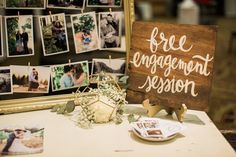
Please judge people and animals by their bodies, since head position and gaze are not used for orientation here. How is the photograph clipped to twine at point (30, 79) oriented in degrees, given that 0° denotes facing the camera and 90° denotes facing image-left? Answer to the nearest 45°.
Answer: approximately 0°

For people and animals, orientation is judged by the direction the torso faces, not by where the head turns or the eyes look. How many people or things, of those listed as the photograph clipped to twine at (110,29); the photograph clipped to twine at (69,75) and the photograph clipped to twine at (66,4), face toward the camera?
3

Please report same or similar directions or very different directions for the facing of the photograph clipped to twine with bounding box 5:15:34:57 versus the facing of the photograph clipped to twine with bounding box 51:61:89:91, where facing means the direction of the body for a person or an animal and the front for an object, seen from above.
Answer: same or similar directions

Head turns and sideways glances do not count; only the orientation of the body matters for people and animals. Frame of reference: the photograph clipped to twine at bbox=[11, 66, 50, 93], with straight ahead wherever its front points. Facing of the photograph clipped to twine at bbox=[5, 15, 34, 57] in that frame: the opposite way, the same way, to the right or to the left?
the same way

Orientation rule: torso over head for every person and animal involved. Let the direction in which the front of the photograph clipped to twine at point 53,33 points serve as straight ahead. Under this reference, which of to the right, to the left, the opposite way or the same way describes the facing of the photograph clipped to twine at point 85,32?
the same way

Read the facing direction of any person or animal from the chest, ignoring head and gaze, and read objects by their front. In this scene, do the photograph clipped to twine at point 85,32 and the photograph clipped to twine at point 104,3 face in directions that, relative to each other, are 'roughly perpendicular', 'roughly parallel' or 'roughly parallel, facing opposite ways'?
roughly parallel

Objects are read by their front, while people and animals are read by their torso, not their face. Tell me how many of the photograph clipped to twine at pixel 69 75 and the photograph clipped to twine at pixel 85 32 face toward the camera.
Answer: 2

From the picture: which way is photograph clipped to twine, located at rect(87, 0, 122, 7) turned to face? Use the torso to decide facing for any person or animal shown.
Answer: toward the camera

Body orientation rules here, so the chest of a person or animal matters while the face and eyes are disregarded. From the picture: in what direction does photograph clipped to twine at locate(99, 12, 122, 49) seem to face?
toward the camera
